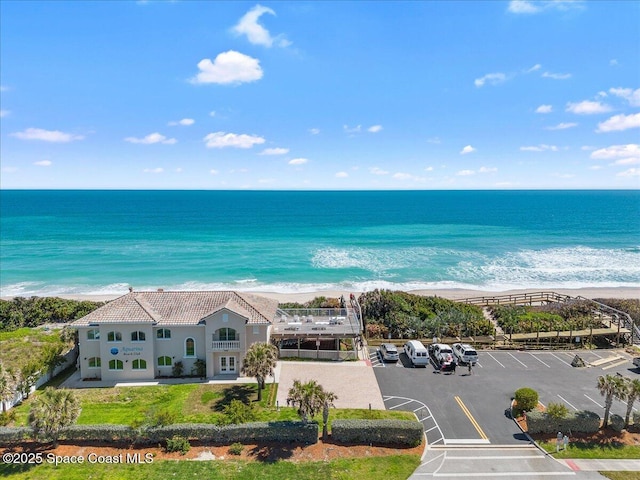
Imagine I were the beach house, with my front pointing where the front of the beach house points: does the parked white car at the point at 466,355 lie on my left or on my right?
on my left

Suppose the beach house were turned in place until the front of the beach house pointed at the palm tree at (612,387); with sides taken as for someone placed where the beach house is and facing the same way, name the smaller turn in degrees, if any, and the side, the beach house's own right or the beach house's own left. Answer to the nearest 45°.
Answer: approximately 45° to the beach house's own left

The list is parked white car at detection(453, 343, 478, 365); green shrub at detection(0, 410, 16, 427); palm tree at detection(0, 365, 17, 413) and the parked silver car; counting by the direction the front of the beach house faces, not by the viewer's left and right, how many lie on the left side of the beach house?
2

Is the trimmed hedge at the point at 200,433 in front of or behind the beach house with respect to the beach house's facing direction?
in front

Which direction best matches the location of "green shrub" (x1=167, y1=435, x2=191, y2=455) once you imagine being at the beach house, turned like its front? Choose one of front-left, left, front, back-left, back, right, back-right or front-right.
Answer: front

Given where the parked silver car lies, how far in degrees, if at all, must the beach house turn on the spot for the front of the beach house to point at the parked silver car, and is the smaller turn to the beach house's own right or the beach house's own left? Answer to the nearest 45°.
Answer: approximately 90° to the beach house's own left

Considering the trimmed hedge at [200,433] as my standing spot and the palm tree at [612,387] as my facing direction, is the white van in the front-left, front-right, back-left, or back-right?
front-left

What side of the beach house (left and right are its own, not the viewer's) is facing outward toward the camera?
front

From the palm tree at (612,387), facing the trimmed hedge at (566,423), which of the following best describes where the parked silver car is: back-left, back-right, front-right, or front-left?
front-right

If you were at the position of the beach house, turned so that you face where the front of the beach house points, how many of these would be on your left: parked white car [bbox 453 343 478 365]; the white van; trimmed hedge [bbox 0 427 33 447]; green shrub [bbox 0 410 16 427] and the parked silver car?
3

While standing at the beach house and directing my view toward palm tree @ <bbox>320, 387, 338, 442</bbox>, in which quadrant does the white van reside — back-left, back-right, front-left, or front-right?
front-left

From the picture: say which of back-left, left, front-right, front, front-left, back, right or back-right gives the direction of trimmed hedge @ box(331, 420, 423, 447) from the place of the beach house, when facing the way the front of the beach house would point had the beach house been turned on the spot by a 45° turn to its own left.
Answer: front

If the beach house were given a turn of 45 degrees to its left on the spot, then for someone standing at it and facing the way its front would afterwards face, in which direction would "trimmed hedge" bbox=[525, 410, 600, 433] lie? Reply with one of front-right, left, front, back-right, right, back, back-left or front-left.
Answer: front

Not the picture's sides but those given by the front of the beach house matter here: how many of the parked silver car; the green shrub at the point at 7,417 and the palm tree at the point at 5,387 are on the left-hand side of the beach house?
1

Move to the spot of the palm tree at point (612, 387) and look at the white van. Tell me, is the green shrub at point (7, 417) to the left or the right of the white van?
left
